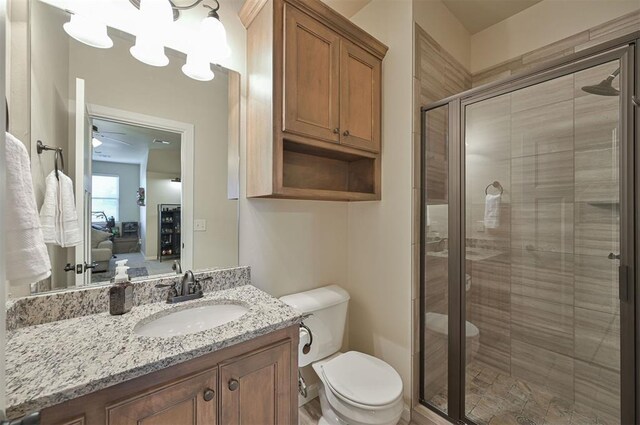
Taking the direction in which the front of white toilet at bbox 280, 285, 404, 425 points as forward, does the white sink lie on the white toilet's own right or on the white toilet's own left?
on the white toilet's own right

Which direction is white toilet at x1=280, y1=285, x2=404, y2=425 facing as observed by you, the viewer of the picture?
facing the viewer and to the right of the viewer

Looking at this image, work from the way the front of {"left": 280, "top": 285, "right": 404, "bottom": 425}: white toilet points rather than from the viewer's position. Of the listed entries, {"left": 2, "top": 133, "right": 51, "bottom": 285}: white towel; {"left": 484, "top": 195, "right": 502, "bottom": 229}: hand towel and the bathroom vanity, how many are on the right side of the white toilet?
2

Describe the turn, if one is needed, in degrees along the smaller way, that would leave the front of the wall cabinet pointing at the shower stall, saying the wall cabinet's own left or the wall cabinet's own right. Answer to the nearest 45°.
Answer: approximately 45° to the wall cabinet's own left

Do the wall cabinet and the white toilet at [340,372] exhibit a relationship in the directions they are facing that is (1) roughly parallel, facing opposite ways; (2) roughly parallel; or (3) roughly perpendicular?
roughly parallel

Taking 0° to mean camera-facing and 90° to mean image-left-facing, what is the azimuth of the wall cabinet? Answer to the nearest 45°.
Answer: approximately 315°

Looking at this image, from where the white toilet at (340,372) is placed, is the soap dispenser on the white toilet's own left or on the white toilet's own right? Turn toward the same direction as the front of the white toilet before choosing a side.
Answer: on the white toilet's own right

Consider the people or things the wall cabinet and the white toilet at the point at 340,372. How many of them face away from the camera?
0

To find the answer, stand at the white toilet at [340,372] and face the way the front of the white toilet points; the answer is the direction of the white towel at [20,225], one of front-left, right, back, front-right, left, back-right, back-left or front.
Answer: right
